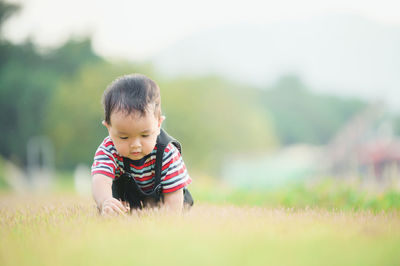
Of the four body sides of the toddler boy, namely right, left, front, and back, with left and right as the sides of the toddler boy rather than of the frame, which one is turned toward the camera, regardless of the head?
front

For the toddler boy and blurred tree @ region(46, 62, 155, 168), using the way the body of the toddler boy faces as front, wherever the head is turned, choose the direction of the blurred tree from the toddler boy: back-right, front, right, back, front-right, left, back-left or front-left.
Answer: back

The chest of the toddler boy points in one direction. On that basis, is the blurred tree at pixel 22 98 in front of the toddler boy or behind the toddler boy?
behind

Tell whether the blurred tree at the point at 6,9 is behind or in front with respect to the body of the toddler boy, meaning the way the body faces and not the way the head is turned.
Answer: behind

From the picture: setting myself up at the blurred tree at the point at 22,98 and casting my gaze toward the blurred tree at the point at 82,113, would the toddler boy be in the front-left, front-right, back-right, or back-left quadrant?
front-right

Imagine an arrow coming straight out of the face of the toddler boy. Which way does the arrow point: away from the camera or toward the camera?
toward the camera
